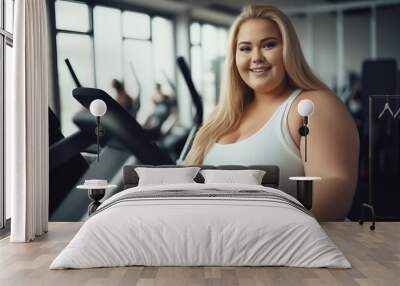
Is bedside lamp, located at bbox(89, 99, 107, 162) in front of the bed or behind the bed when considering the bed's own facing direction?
behind

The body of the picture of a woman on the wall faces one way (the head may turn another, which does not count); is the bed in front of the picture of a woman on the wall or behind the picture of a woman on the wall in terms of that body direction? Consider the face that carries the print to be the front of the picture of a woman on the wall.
in front

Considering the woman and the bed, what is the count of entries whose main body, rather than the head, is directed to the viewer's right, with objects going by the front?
0

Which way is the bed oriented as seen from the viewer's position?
toward the camera
